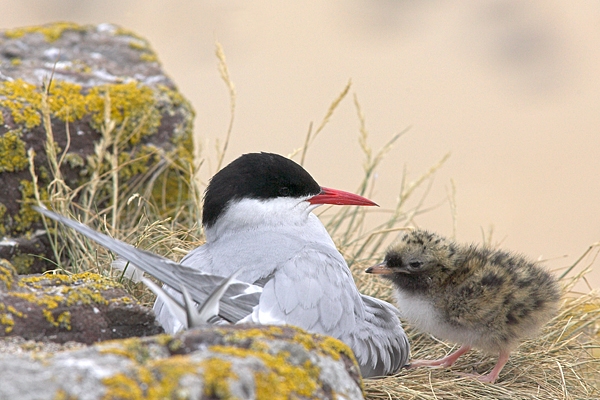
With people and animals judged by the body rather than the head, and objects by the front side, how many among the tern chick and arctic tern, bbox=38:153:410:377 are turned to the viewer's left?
1

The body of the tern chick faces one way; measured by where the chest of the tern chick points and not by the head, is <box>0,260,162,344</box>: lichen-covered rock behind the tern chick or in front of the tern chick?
in front

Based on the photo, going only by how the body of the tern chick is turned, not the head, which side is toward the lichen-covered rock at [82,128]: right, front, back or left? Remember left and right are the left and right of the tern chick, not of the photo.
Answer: front

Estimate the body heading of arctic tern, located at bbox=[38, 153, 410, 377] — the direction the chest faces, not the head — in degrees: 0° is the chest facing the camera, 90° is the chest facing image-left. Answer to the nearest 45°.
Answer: approximately 225°

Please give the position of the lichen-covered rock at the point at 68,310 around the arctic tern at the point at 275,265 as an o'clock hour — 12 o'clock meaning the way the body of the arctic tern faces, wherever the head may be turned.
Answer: The lichen-covered rock is roughly at 6 o'clock from the arctic tern.

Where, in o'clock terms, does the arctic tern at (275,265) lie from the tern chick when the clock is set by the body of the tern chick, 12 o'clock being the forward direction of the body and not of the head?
The arctic tern is roughly at 11 o'clock from the tern chick.

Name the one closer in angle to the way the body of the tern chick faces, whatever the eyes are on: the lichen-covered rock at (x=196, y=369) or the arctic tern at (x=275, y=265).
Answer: the arctic tern

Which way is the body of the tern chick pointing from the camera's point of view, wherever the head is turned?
to the viewer's left
